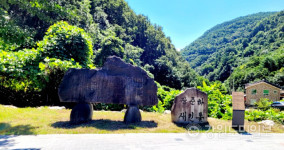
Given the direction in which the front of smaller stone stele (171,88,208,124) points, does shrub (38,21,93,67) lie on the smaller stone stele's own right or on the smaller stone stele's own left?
on the smaller stone stele's own right

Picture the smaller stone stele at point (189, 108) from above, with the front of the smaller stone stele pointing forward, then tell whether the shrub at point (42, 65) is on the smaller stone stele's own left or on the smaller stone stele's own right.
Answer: on the smaller stone stele's own right

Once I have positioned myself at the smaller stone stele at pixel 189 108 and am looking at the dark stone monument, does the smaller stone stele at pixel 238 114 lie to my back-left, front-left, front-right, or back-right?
back-left

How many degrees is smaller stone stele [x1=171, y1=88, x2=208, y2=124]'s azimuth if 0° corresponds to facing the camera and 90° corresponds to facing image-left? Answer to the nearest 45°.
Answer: approximately 0°

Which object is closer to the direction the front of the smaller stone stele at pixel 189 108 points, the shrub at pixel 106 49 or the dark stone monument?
the dark stone monument

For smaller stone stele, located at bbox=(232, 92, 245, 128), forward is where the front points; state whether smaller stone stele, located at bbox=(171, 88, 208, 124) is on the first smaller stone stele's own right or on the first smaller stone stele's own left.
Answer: on the first smaller stone stele's own right

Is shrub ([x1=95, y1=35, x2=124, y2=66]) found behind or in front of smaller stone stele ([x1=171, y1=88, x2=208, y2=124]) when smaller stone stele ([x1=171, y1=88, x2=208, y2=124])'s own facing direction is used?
behind

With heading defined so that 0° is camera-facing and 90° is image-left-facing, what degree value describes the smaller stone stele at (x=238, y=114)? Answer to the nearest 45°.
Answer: approximately 0°

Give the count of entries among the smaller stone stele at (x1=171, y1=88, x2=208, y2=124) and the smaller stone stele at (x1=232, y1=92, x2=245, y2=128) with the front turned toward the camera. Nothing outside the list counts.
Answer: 2

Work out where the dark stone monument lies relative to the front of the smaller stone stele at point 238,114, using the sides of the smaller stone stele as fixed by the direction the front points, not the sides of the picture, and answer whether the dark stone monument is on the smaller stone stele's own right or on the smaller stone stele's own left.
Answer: on the smaller stone stele's own right
